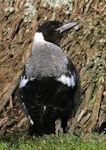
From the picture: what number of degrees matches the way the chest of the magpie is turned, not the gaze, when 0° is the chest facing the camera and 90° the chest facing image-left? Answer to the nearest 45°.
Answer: approximately 225°
